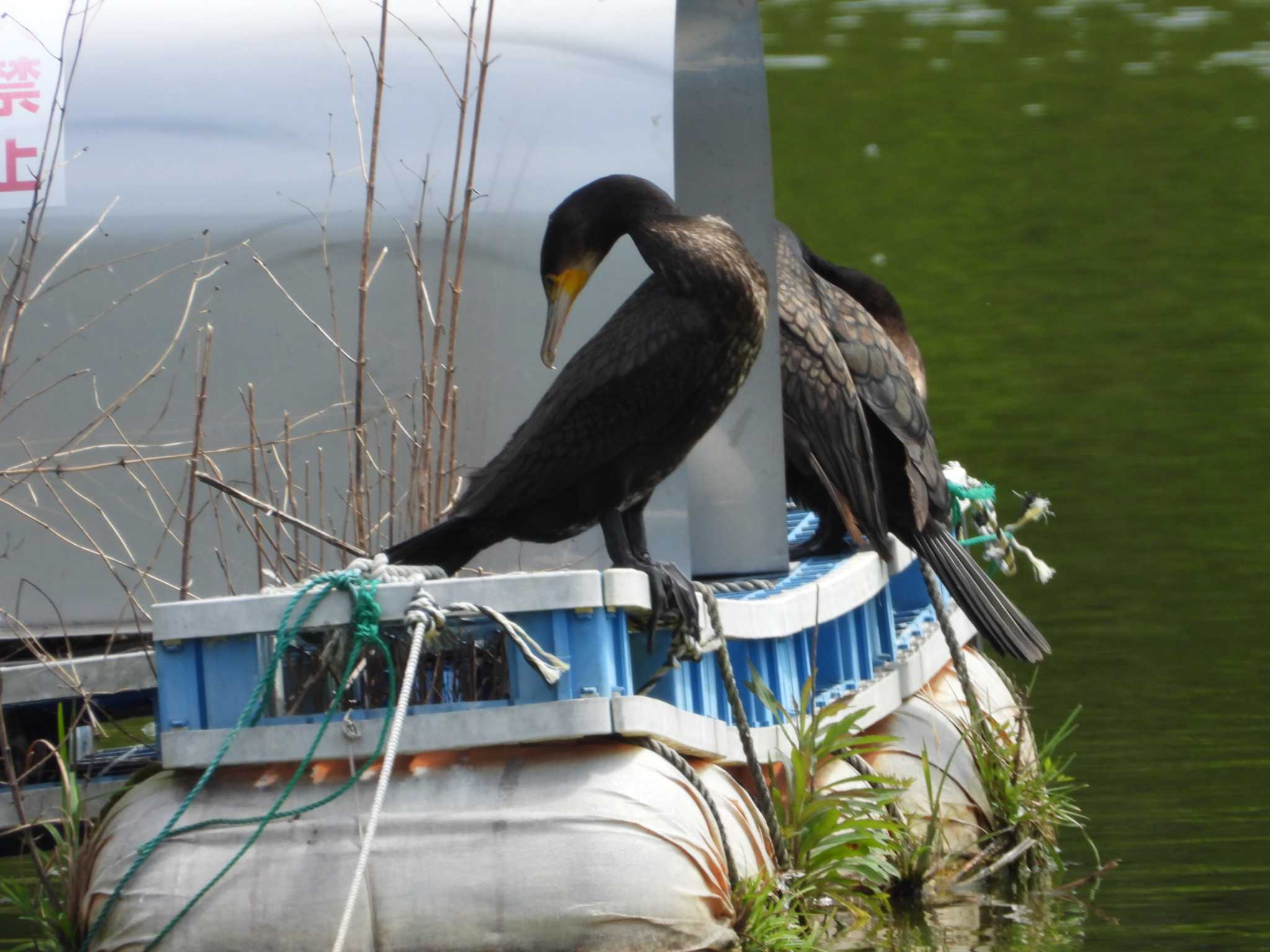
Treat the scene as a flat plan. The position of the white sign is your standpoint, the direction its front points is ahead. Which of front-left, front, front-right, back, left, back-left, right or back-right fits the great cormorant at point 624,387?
front-left

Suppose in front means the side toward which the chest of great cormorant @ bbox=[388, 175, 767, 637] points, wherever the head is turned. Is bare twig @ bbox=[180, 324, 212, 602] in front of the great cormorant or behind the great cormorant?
behind

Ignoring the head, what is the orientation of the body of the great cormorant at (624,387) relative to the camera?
to the viewer's right

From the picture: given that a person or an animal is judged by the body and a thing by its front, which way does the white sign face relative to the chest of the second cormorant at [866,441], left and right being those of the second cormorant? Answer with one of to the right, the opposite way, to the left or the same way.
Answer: the opposite way

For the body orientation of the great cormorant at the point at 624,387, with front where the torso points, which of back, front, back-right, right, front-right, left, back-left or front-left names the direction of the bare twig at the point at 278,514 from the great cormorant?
back

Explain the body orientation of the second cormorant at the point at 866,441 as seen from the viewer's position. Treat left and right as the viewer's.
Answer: facing away from the viewer and to the left of the viewer

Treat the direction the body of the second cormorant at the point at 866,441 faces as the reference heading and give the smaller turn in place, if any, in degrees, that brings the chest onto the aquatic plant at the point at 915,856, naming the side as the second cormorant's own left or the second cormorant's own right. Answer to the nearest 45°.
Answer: approximately 135° to the second cormorant's own left

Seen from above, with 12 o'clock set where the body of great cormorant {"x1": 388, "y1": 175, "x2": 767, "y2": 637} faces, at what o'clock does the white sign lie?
The white sign is roughly at 7 o'clock from the great cormorant.

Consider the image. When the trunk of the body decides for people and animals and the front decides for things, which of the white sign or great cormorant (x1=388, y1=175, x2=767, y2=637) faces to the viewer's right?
the great cormorant

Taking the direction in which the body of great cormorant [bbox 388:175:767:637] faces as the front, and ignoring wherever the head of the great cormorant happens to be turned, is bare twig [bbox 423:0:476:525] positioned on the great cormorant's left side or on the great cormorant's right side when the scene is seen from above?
on the great cormorant's left side

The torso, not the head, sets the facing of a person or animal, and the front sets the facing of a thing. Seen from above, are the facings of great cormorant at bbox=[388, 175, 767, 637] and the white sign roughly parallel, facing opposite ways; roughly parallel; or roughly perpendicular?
roughly perpendicular
